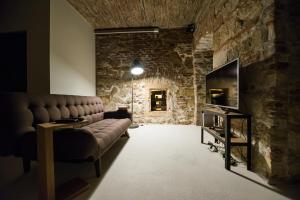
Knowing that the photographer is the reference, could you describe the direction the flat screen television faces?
facing the viewer and to the left of the viewer

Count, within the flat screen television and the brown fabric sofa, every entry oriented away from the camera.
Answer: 0

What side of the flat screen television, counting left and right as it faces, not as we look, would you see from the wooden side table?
front

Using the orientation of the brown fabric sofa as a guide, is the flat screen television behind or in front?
in front

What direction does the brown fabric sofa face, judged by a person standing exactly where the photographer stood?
facing the viewer and to the right of the viewer

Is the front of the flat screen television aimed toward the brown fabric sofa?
yes
